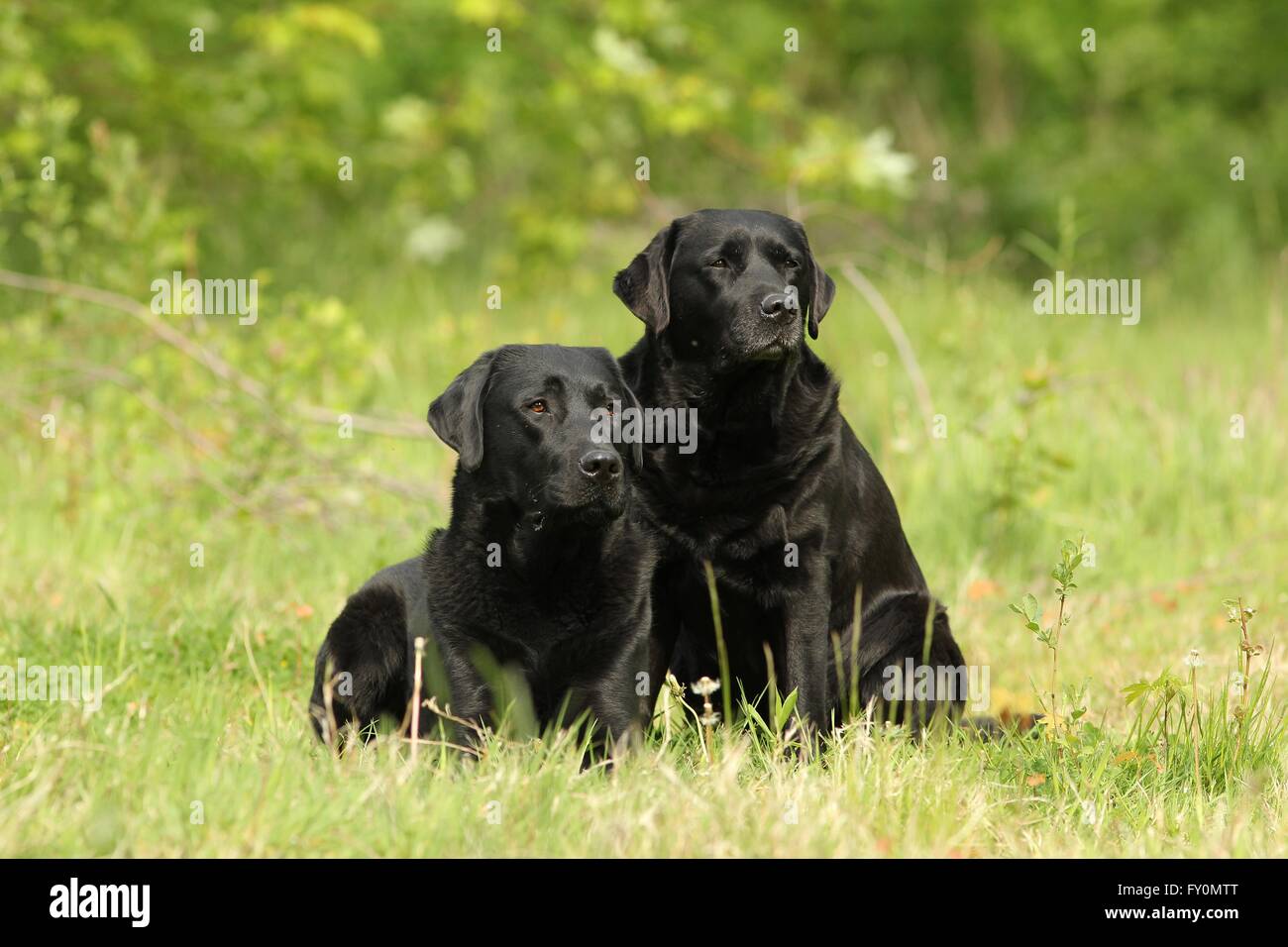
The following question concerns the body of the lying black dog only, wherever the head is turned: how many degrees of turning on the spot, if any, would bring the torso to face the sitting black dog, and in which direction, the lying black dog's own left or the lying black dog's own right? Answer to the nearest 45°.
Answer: approximately 90° to the lying black dog's own left

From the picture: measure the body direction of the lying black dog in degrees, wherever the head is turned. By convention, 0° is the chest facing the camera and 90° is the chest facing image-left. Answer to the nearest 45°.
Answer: approximately 315°
